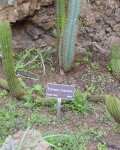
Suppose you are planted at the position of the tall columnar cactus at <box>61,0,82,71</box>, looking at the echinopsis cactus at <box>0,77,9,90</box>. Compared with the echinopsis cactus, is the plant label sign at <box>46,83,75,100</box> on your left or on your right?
left

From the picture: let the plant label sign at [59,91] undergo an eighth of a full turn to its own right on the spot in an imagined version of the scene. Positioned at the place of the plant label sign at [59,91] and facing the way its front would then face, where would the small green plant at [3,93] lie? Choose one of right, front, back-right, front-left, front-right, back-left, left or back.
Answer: right

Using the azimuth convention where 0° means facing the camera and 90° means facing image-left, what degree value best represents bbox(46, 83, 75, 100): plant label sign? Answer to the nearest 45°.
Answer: approximately 0°

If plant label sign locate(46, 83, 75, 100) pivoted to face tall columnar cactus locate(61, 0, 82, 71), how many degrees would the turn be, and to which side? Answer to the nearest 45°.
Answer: approximately 180°

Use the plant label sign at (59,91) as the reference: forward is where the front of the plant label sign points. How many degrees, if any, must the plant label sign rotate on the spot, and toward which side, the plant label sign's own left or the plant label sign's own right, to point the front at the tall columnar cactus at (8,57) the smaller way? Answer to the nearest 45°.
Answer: approximately 90° to the plant label sign's own right

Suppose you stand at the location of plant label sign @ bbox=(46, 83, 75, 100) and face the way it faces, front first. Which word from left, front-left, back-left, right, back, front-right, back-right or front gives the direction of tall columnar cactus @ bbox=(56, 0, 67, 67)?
back

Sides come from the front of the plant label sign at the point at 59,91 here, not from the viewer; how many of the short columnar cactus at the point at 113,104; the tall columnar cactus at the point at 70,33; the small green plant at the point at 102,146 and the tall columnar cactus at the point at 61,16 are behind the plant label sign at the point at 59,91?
2

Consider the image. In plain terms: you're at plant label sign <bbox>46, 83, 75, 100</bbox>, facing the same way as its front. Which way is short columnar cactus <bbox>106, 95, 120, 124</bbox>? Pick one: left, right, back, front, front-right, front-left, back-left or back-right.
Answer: front-left

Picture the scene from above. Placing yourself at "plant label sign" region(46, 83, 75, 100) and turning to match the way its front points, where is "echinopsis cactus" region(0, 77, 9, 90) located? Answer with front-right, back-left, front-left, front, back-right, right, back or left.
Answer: back-right

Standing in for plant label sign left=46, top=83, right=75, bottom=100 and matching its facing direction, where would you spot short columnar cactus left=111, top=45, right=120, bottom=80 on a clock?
The short columnar cactus is roughly at 7 o'clock from the plant label sign.
